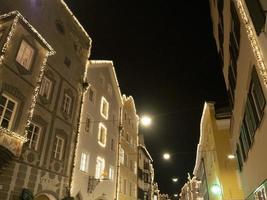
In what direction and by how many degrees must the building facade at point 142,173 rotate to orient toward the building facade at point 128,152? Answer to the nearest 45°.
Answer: approximately 90° to its right

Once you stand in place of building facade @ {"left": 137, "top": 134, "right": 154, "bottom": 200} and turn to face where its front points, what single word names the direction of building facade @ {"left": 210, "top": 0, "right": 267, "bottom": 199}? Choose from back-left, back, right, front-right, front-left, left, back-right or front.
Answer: right

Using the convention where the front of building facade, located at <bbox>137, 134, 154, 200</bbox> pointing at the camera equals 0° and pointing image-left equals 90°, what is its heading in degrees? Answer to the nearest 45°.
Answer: approximately 270°

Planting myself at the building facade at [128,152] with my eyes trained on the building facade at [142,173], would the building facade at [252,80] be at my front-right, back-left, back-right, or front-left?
back-right

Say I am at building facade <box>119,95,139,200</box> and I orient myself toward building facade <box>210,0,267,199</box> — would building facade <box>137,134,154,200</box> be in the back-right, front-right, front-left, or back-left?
back-left
